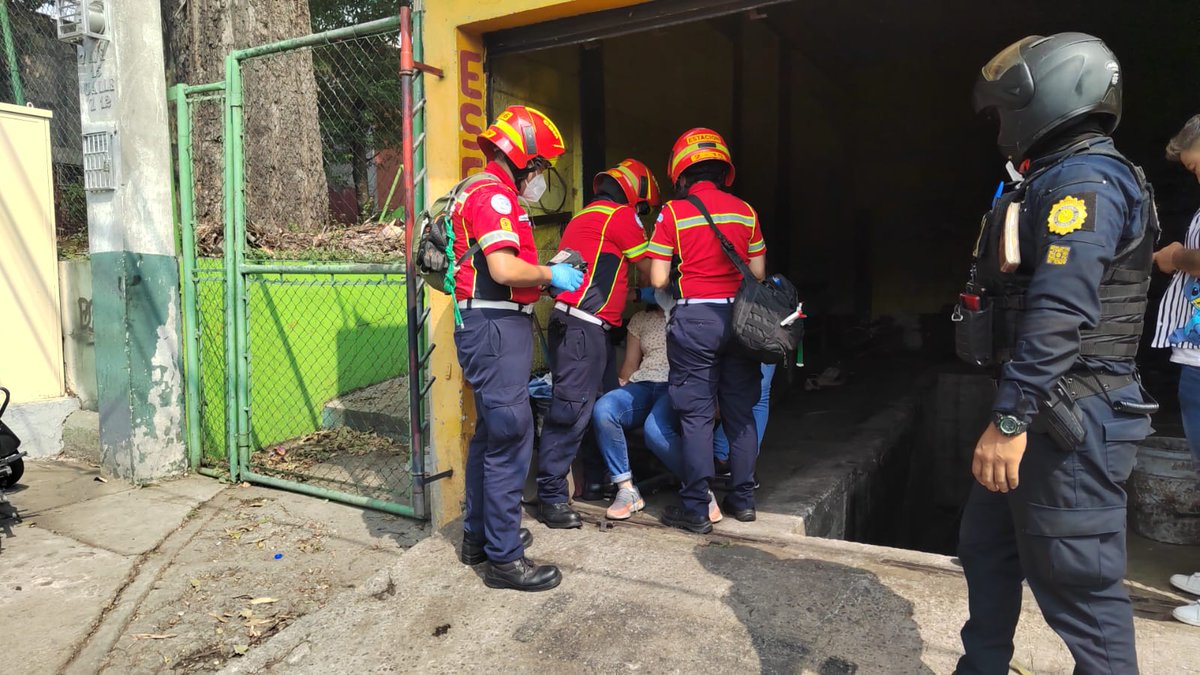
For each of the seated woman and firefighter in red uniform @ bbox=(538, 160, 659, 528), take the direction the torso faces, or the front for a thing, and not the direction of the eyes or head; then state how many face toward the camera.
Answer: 1

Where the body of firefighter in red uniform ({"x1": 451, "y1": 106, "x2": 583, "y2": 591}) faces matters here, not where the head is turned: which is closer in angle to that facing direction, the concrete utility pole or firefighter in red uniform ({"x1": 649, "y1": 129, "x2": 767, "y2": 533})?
the firefighter in red uniform

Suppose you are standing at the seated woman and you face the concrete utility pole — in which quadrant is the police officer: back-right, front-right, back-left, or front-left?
back-left

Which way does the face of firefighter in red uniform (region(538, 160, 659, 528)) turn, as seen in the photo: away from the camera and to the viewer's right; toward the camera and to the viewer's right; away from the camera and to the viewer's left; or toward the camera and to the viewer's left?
away from the camera and to the viewer's right

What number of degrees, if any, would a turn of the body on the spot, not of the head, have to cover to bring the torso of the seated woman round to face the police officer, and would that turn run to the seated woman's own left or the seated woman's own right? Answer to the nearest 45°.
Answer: approximately 45° to the seated woman's own left

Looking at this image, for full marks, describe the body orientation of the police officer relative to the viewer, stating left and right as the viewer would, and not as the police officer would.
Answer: facing to the left of the viewer

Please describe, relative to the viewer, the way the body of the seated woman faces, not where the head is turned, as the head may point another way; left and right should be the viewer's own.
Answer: facing the viewer

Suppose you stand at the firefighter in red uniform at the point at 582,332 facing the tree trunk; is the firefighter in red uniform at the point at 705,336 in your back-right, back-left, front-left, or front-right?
back-right

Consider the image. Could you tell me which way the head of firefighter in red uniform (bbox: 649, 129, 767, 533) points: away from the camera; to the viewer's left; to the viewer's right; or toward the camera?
away from the camera

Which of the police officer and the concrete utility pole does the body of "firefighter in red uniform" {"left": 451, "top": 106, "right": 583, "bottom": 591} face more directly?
the police officer

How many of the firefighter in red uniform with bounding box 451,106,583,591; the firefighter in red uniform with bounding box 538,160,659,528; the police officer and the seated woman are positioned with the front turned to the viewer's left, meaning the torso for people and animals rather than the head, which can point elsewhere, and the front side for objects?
1

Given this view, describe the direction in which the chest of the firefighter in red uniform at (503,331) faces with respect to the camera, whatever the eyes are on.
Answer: to the viewer's right
